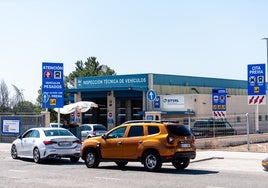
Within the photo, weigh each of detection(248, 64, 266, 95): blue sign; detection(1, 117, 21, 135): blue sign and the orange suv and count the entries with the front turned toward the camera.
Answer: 2

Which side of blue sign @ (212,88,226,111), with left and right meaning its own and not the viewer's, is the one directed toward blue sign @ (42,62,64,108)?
right

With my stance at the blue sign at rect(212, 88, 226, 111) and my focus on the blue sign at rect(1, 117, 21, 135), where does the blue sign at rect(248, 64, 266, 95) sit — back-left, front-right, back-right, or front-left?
back-left

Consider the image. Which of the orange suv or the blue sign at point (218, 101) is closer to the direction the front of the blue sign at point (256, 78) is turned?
the orange suv

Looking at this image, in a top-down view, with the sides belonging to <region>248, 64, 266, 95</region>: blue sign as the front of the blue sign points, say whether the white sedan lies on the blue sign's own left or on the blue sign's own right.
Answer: on the blue sign's own right

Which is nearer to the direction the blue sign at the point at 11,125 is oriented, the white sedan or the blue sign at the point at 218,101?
the white sedan

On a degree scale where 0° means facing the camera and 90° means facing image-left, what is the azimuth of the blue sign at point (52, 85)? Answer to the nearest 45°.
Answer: approximately 0°

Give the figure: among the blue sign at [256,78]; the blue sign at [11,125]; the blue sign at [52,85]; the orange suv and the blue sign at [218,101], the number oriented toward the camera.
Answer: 4

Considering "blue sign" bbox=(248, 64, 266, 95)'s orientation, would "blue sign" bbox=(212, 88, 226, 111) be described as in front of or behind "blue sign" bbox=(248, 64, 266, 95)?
behind
